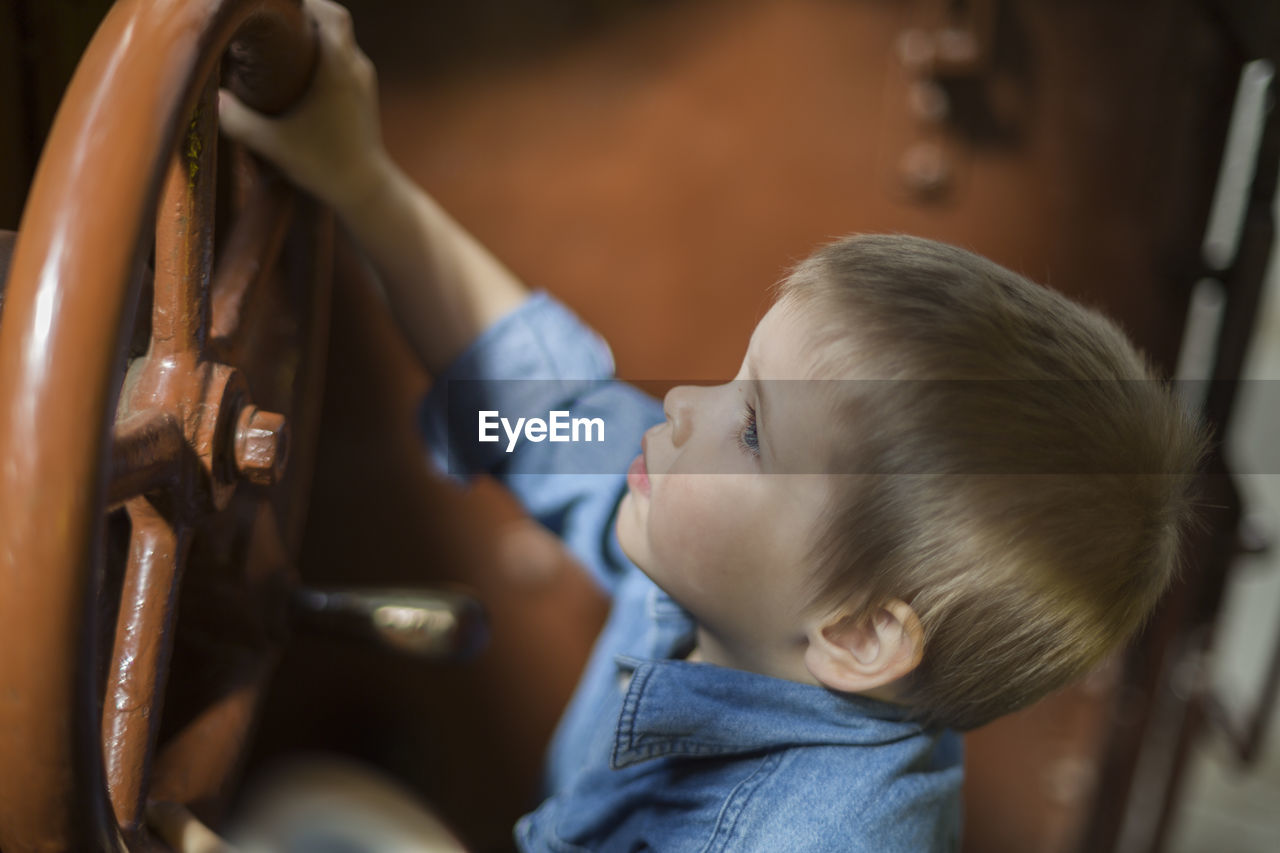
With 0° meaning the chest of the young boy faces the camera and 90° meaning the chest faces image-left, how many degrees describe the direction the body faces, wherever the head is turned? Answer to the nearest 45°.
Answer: approximately 90°
